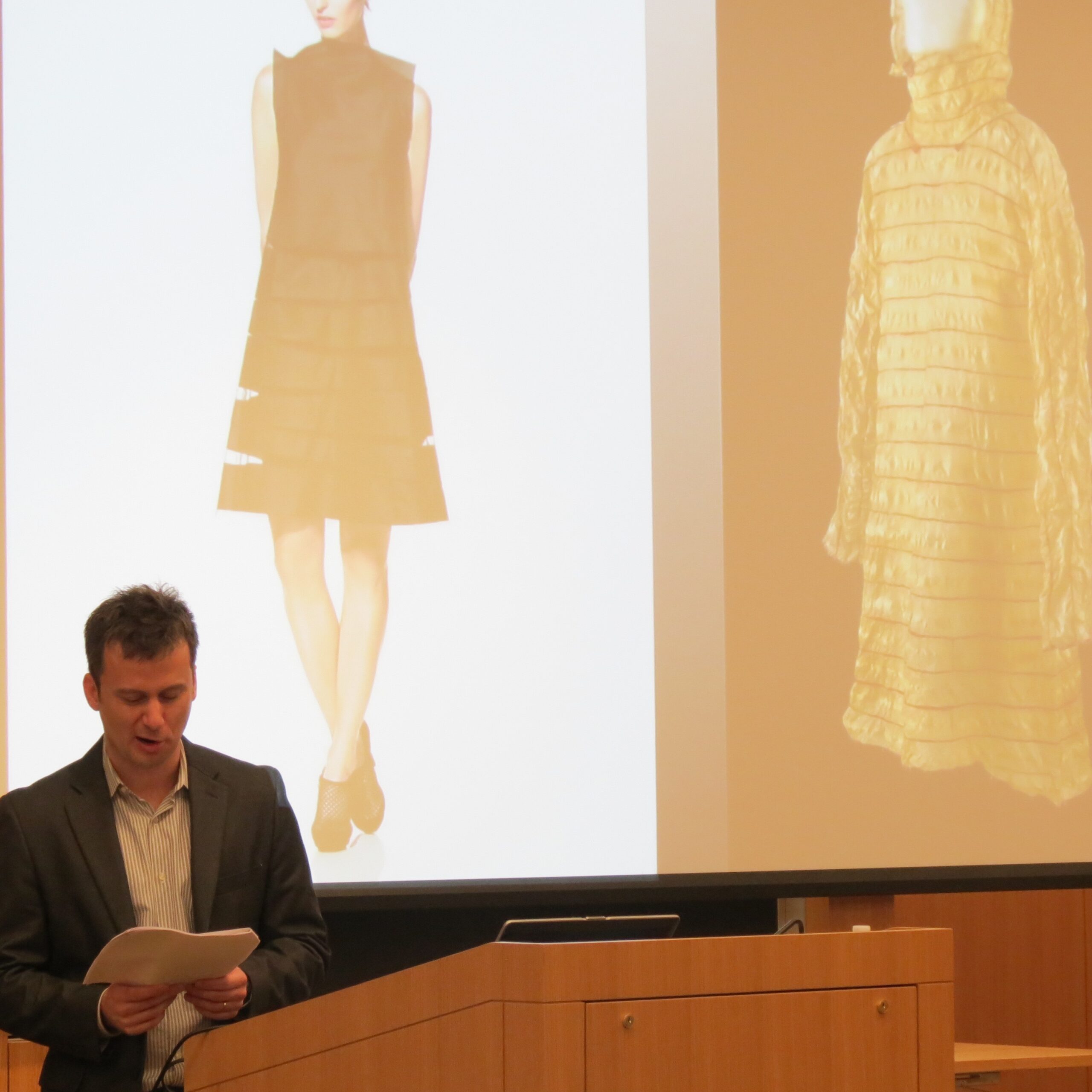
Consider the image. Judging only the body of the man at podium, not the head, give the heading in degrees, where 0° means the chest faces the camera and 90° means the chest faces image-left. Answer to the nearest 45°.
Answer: approximately 0°

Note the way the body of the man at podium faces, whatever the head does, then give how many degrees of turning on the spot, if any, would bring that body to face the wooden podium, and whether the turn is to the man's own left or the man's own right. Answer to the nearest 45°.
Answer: approximately 45° to the man's own left
